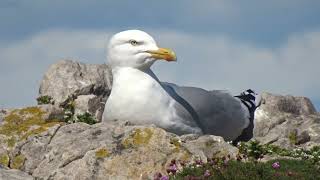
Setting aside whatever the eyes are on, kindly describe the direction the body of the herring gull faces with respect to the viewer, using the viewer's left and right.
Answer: facing the viewer and to the left of the viewer

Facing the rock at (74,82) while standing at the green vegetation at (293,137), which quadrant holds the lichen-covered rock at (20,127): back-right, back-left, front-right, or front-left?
front-left

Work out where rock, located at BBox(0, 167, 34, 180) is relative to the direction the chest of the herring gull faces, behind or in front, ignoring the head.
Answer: in front

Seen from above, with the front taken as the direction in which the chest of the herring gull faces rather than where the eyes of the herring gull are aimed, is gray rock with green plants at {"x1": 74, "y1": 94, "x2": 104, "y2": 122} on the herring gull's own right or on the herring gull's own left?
on the herring gull's own right

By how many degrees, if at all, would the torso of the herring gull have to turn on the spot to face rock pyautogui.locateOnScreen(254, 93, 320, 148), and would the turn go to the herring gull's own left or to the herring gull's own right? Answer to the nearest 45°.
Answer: approximately 180°

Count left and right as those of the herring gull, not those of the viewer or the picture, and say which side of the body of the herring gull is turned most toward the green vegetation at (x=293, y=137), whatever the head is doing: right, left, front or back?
back
